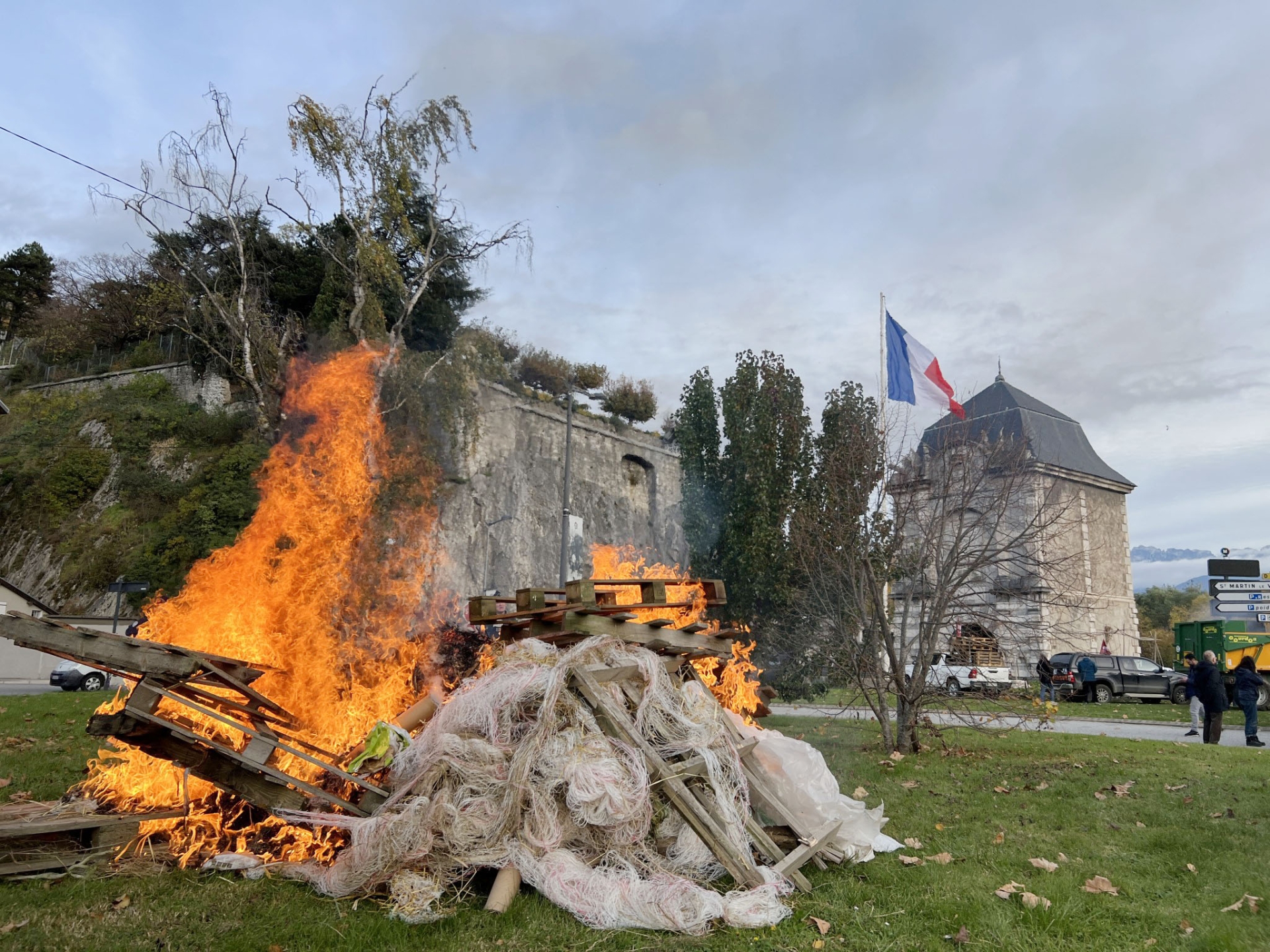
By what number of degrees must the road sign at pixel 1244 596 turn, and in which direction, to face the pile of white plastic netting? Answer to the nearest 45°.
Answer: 0° — it already faces it

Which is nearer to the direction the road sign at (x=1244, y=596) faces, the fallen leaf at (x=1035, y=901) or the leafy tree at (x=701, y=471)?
the fallen leaf

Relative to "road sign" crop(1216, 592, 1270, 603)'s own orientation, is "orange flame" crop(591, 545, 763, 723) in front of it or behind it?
in front

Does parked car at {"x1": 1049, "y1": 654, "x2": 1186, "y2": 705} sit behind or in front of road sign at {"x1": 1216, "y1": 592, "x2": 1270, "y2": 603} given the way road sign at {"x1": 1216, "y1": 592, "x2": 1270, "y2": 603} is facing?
behind

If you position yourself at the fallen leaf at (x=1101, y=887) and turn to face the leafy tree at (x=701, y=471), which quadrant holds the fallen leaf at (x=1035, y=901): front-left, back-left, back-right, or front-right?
back-left

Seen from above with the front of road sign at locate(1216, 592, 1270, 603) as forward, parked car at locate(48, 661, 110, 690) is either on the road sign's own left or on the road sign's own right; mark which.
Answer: on the road sign's own right

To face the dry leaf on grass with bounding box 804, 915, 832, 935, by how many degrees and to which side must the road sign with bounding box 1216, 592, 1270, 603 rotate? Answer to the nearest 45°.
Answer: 0° — it already faces it

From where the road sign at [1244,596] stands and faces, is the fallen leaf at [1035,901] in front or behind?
in front

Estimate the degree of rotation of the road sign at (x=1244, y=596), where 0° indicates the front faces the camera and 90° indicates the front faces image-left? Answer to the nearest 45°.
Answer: approximately 0°

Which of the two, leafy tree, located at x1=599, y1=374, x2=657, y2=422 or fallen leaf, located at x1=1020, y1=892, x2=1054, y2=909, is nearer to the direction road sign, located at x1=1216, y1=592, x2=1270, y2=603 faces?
the fallen leaf

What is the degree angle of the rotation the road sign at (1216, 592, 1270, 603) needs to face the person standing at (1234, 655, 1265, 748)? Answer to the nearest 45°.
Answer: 0° — it already faces them

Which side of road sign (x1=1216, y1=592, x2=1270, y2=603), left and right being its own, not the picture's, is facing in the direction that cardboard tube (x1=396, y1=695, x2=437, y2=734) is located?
front

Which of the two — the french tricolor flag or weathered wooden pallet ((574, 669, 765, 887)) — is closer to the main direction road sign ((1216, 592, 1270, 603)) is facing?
the weathered wooden pallet

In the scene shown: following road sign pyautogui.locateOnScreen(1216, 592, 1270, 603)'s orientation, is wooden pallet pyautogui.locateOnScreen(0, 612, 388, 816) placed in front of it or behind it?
in front
